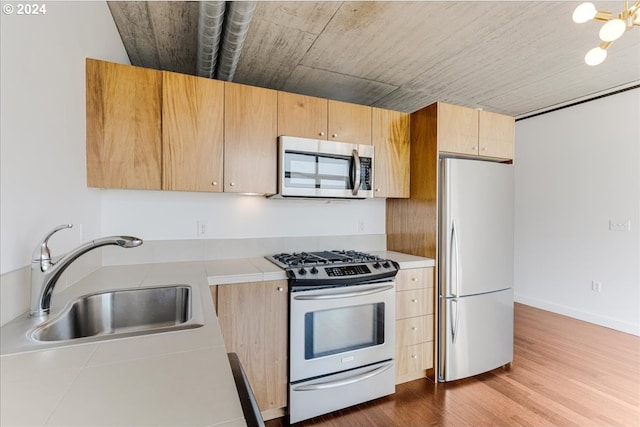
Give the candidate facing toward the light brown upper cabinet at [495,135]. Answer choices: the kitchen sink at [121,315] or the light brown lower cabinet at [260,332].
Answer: the kitchen sink

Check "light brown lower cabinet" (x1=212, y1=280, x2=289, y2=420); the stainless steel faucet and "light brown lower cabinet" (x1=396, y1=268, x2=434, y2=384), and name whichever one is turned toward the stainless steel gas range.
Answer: the stainless steel faucet

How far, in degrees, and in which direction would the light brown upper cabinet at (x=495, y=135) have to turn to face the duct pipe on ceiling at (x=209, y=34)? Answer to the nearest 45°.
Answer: approximately 90° to its right

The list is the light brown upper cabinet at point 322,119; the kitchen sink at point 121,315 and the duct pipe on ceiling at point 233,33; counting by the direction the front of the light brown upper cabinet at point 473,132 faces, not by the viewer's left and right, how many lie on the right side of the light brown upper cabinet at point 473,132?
3

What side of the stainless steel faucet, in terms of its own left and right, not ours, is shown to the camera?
right

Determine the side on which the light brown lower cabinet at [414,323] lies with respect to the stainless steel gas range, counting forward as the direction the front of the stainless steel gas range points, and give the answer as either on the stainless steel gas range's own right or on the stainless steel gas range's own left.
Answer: on the stainless steel gas range's own left

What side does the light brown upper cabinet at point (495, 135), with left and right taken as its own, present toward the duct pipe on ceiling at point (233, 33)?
right

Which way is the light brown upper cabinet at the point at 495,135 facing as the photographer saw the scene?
facing the viewer and to the right of the viewer

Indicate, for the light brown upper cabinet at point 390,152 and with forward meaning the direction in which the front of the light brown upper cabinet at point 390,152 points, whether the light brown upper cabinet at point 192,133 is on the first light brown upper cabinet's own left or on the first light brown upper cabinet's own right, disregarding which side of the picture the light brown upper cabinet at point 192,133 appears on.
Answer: on the first light brown upper cabinet's own right

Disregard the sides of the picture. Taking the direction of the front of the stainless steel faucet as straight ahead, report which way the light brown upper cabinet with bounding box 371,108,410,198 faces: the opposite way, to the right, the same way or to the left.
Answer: to the right

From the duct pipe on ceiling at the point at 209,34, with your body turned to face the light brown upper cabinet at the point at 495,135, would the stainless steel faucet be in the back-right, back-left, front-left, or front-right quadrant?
back-right

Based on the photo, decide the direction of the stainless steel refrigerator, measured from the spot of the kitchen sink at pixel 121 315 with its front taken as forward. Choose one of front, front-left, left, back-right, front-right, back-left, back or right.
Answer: front

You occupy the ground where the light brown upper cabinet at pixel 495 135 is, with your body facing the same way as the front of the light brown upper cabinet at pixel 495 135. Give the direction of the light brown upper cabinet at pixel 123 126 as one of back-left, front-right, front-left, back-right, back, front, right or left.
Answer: right

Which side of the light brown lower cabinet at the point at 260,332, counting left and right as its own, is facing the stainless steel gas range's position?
left

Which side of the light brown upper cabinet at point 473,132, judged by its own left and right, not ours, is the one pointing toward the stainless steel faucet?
right
